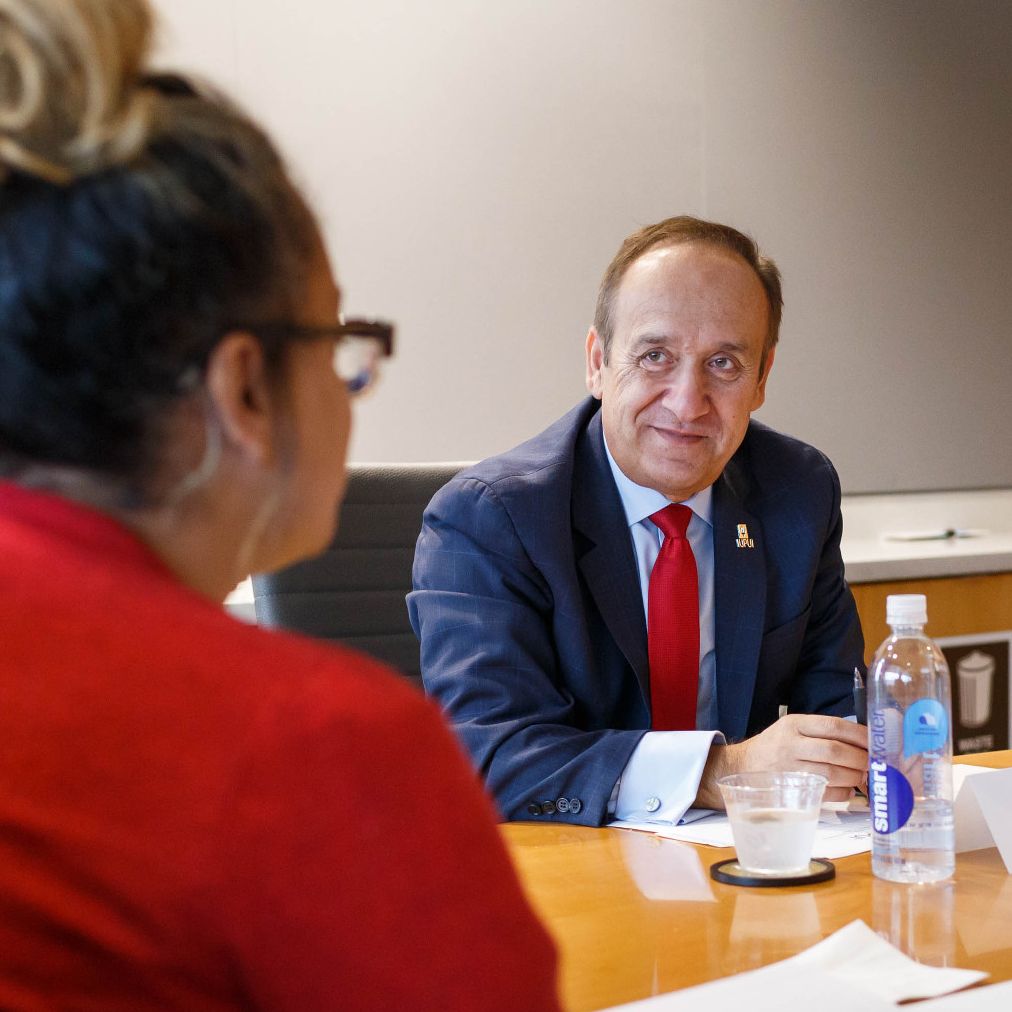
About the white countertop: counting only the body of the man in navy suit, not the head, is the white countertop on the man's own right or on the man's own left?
on the man's own left

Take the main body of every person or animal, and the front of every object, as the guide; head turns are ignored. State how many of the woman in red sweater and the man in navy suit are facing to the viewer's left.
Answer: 0

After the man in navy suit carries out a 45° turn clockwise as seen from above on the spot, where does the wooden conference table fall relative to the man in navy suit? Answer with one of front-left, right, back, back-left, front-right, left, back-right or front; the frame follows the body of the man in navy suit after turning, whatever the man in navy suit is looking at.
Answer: front

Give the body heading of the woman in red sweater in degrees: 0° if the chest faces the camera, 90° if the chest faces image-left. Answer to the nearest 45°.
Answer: approximately 225°

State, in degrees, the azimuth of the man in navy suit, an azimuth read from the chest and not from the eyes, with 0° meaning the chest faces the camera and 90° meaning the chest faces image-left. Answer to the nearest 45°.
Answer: approximately 315°

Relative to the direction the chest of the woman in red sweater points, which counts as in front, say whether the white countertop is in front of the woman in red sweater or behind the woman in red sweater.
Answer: in front

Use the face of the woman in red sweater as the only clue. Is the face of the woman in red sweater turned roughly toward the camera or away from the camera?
away from the camera

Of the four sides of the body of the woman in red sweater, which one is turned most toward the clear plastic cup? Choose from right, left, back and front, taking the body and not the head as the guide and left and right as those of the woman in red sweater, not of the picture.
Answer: front

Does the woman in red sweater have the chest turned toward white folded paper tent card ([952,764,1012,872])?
yes

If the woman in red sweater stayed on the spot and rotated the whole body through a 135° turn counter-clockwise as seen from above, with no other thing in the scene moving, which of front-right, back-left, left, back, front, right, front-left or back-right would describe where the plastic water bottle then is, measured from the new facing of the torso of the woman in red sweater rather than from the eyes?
back-right
